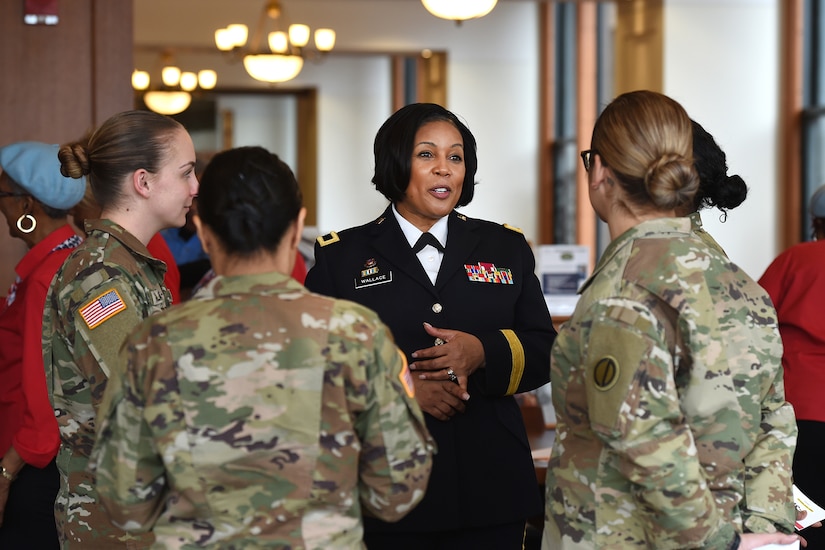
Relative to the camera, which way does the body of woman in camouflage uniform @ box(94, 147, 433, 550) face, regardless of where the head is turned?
away from the camera

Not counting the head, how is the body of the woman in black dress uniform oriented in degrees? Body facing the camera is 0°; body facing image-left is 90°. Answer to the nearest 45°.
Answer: approximately 0°

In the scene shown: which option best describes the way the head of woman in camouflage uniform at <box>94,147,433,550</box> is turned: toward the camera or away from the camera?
away from the camera

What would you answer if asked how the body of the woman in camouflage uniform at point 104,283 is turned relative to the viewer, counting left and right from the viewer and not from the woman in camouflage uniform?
facing to the right of the viewer

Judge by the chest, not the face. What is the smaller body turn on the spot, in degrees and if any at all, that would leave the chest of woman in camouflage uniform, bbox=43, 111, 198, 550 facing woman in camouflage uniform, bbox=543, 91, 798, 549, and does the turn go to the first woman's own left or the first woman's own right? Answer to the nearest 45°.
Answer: approximately 45° to the first woman's own right

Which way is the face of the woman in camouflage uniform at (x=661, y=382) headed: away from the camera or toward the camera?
away from the camera

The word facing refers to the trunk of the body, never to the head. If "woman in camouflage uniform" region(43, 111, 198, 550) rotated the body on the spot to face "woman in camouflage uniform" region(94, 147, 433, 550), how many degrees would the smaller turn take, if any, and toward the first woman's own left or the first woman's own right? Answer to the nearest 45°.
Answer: approximately 90° to the first woman's own right
